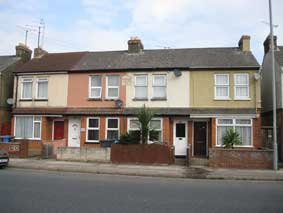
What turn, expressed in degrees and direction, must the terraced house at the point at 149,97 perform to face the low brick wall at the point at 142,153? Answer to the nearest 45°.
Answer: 0° — it already faces it

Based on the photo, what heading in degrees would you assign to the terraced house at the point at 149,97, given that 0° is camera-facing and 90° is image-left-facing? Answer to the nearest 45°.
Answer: approximately 0°

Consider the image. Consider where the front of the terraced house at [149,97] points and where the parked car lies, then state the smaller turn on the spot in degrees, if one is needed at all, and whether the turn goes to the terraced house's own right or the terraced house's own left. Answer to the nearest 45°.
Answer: approximately 45° to the terraced house's own right

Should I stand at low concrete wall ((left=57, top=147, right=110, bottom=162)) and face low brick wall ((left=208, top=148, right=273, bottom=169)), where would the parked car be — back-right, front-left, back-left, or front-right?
back-right

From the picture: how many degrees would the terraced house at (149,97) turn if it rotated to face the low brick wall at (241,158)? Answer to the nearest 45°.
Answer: approximately 45° to its left
